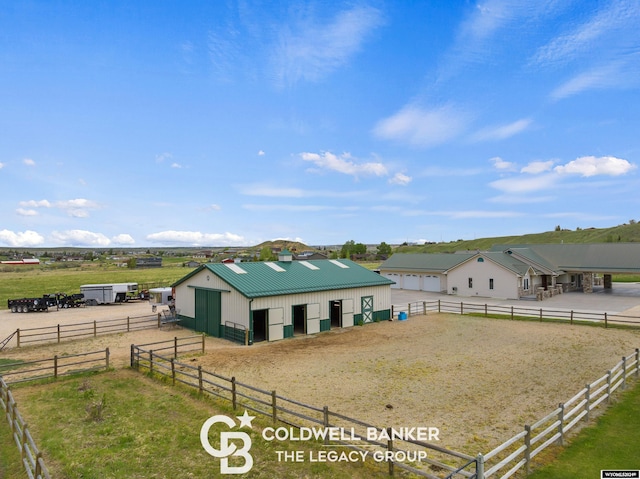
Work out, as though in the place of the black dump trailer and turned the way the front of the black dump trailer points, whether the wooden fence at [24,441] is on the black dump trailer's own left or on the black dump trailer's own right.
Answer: on the black dump trailer's own right

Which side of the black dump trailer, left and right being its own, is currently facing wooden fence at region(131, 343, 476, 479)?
right

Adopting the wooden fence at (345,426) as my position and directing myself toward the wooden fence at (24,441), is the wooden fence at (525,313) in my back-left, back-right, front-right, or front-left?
back-right

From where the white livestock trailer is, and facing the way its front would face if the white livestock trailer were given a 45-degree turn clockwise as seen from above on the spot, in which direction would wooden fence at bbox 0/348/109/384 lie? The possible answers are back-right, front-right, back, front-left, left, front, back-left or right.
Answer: front-right

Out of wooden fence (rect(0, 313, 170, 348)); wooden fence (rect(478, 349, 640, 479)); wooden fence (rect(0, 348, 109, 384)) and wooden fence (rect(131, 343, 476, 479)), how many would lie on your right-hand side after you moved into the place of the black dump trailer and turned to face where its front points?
4

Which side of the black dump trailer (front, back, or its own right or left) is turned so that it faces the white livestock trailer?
front

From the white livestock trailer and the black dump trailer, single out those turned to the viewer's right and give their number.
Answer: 2

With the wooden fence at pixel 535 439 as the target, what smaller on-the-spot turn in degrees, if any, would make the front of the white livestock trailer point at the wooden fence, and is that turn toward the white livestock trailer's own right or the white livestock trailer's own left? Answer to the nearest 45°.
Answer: approximately 90° to the white livestock trailer's own right

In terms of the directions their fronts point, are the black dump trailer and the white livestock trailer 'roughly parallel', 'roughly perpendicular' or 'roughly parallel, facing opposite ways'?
roughly parallel

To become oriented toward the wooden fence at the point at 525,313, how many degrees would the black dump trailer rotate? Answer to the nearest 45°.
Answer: approximately 45° to its right

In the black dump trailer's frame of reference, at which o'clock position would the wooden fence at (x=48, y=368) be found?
The wooden fence is roughly at 3 o'clock from the black dump trailer.

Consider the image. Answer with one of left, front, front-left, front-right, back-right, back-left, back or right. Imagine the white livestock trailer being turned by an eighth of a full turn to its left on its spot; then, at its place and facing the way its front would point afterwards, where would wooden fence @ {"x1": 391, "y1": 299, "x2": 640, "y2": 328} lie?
right

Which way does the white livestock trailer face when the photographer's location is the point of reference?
facing to the right of the viewer

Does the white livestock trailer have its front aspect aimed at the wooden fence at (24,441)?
no

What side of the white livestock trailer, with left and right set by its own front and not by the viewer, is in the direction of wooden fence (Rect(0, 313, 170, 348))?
right

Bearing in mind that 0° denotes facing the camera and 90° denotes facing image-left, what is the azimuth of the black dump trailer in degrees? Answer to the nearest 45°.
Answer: approximately 270°
